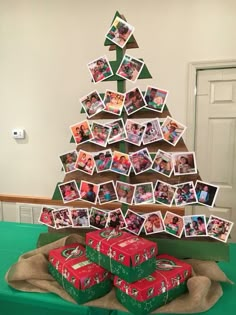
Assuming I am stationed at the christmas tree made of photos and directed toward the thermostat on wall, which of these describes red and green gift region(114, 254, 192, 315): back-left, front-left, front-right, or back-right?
back-left

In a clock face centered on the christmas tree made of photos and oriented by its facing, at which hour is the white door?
The white door is roughly at 7 o'clock from the christmas tree made of photos.

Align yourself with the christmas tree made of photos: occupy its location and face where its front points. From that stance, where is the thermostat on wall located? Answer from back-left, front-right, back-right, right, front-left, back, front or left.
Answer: back-right

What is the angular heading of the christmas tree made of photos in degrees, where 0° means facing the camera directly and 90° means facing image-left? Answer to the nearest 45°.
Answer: approximately 0°
